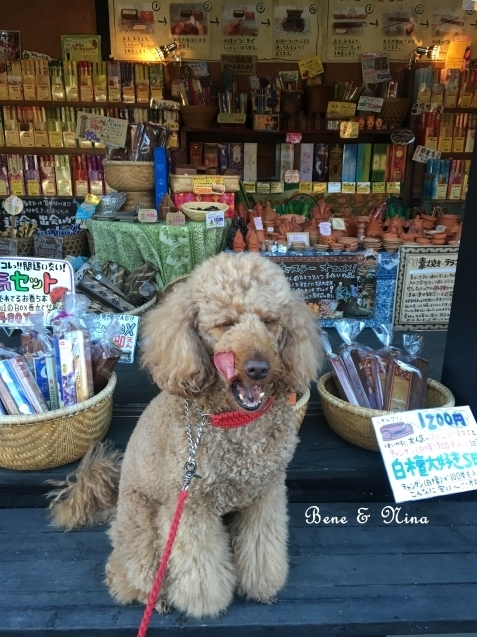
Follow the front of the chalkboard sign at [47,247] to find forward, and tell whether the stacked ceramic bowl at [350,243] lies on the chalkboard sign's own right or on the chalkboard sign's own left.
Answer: on the chalkboard sign's own left

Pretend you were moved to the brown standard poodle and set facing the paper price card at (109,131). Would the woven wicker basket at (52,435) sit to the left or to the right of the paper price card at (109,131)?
left

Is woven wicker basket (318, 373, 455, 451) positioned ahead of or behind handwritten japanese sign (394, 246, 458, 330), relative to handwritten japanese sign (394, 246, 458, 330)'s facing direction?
ahead

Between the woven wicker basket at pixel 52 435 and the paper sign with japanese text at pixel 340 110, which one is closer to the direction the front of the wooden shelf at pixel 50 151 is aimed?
the woven wicker basket

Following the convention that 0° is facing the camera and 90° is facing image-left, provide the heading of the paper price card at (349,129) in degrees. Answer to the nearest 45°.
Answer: approximately 0°

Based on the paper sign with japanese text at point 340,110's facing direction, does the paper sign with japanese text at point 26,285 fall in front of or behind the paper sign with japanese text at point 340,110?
in front

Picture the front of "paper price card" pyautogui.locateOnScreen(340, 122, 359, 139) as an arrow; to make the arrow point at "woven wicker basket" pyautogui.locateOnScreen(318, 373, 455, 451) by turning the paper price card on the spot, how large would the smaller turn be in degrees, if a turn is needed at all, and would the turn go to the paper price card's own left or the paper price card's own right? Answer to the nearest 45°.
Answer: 0° — it already faces it

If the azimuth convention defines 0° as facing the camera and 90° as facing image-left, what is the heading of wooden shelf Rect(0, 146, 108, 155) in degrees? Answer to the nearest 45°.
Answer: approximately 0°
